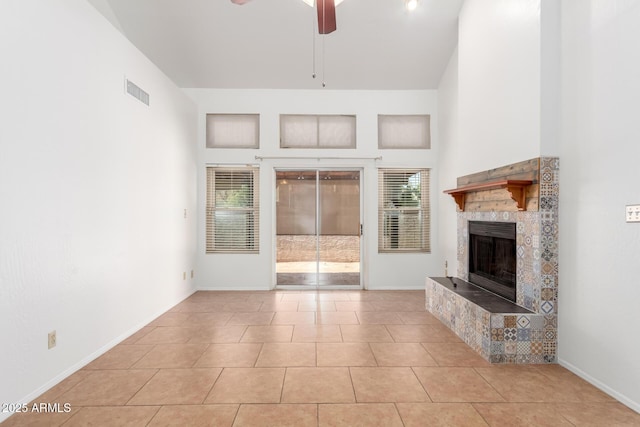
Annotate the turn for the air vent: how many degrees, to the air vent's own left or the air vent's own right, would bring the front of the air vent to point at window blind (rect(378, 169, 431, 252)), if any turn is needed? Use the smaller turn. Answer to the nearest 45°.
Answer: approximately 45° to the air vent's own left

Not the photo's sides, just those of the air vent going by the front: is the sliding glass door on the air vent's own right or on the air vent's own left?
on the air vent's own left

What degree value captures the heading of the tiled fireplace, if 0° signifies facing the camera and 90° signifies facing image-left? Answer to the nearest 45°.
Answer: approximately 45°

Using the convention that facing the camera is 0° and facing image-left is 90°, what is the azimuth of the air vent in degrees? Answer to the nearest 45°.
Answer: approximately 315°

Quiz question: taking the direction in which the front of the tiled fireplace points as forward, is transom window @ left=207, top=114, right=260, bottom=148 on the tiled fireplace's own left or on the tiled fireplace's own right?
on the tiled fireplace's own right

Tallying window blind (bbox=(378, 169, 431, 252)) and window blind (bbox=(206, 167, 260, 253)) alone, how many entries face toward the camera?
2

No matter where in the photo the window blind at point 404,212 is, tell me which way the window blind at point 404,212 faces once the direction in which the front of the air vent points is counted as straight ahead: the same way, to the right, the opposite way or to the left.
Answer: to the right

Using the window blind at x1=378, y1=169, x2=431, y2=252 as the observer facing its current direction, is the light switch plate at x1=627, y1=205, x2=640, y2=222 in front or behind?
in front

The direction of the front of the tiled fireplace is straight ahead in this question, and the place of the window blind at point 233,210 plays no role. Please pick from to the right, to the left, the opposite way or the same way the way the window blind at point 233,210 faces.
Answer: to the left

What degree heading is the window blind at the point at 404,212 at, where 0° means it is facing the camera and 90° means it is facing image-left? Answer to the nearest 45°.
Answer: approximately 0°

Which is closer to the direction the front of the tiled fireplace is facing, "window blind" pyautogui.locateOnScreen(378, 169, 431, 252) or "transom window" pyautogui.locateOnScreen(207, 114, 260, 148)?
the transom window

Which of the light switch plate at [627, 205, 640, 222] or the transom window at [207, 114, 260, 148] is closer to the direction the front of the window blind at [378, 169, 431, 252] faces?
the light switch plate

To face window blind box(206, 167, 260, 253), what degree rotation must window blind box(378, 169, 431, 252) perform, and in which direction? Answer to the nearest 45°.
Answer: approximately 90° to its right

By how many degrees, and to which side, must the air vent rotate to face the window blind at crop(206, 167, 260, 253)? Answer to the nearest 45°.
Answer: approximately 90° to its left

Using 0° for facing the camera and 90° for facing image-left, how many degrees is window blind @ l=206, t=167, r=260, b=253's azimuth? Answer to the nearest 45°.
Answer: approximately 0°
